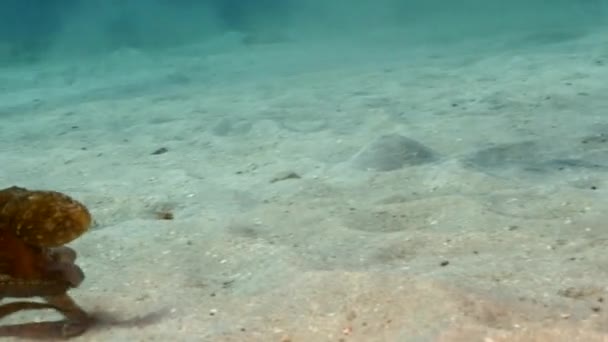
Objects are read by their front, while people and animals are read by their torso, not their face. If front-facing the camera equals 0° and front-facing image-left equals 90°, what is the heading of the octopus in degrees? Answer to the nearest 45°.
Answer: approximately 90°
